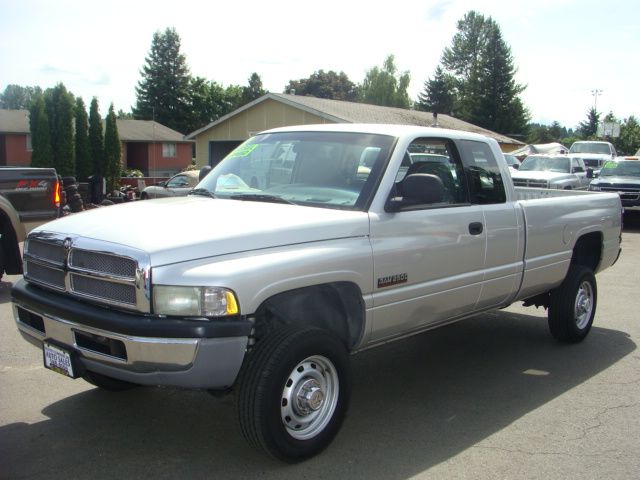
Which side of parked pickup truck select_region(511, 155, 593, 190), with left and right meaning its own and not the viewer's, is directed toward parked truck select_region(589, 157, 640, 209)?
left

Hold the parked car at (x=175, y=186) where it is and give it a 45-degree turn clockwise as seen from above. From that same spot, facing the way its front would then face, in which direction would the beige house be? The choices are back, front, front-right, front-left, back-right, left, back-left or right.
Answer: right

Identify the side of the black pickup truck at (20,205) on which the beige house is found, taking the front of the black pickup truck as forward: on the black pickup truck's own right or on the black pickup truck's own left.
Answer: on the black pickup truck's own right

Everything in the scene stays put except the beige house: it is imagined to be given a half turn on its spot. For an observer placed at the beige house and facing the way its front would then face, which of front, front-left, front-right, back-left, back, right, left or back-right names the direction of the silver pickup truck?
back-right

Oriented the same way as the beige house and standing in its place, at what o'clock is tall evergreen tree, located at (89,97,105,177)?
The tall evergreen tree is roughly at 2 o'clock from the beige house.

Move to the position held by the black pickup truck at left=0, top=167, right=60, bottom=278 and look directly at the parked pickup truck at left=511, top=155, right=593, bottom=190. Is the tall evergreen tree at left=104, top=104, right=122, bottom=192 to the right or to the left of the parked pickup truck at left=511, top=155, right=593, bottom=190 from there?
left

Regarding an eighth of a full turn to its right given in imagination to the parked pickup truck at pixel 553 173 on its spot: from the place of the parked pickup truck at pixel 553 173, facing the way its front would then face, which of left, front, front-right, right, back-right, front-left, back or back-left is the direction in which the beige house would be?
front-right

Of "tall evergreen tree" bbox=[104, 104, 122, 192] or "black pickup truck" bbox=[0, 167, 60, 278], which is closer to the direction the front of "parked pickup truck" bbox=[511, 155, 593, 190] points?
the black pickup truck

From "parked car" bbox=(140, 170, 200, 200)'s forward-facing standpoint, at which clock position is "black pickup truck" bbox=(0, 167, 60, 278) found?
The black pickup truck is roughly at 9 o'clock from the parked car.

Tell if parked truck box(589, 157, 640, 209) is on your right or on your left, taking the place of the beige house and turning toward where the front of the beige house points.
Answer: on your left

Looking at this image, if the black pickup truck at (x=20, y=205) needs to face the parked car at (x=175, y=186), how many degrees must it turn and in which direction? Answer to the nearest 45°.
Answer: approximately 90° to its right
